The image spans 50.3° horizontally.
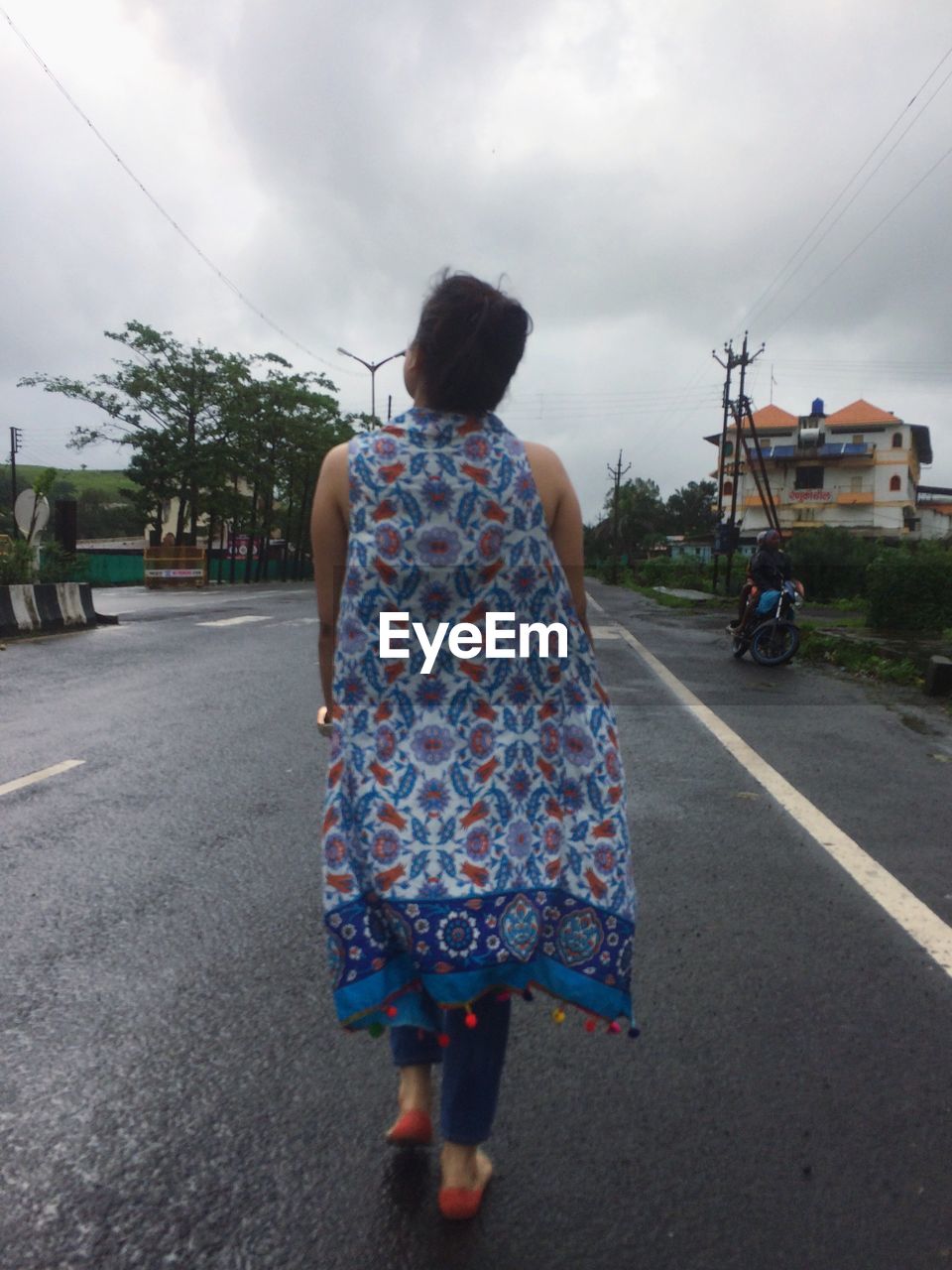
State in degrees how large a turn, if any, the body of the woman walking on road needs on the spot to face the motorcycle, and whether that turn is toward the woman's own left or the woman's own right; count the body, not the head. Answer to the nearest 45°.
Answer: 0° — they already face it

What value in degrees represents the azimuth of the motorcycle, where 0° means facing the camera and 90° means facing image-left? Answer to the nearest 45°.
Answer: approximately 315°

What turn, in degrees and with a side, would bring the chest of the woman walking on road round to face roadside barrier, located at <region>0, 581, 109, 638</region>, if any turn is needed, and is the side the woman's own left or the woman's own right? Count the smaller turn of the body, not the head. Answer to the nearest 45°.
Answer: approximately 45° to the woman's own left

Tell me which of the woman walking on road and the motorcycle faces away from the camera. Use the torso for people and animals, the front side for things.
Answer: the woman walking on road

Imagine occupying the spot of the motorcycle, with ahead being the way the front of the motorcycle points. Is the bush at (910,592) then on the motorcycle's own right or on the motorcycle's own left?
on the motorcycle's own left

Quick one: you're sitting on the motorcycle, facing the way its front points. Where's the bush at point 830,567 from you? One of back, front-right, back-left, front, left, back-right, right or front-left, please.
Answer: back-left

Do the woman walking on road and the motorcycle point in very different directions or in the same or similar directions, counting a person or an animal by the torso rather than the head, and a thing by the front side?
very different directions

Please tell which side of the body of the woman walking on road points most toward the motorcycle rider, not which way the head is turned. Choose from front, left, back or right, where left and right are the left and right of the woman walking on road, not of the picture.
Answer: front

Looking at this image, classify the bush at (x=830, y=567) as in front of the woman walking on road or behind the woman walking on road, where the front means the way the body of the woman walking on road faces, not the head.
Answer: in front

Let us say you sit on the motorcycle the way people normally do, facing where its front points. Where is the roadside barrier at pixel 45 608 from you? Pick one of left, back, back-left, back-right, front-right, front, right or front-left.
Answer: back-right

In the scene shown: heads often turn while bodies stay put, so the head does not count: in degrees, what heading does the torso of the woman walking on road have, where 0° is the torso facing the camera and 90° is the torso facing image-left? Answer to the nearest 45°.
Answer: approximately 180°

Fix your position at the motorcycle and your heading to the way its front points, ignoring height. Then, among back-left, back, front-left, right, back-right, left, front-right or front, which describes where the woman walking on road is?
front-right

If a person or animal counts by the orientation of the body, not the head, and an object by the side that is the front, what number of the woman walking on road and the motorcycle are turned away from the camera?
1
